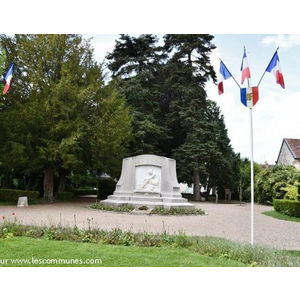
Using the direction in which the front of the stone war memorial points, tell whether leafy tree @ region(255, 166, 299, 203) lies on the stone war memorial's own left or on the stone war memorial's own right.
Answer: on the stone war memorial's own left

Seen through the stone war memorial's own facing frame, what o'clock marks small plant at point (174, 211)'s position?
The small plant is roughly at 11 o'clock from the stone war memorial.

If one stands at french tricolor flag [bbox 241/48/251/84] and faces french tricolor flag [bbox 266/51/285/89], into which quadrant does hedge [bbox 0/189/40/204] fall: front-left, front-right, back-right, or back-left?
back-left

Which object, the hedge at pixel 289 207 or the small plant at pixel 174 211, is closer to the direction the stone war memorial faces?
the small plant

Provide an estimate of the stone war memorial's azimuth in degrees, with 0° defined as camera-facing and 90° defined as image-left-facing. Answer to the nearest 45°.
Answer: approximately 0°

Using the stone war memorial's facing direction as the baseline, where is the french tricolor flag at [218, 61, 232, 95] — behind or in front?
in front

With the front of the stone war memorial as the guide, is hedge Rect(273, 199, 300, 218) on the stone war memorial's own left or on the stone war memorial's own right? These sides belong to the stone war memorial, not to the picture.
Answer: on the stone war memorial's own left

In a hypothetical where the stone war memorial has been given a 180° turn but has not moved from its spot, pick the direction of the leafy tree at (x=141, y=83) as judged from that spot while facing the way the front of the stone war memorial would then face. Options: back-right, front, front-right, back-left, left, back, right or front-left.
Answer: front

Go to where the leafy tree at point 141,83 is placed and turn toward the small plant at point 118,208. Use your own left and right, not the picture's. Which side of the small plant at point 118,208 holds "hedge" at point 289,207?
left

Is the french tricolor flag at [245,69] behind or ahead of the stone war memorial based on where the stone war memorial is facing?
ahead

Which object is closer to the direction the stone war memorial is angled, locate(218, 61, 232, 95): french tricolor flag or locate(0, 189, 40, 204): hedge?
the french tricolor flag

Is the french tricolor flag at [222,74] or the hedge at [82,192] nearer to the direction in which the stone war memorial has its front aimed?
the french tricolor flag

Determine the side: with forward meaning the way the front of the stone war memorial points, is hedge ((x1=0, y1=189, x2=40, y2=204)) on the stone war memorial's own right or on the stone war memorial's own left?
on the stone war memorial's own right
